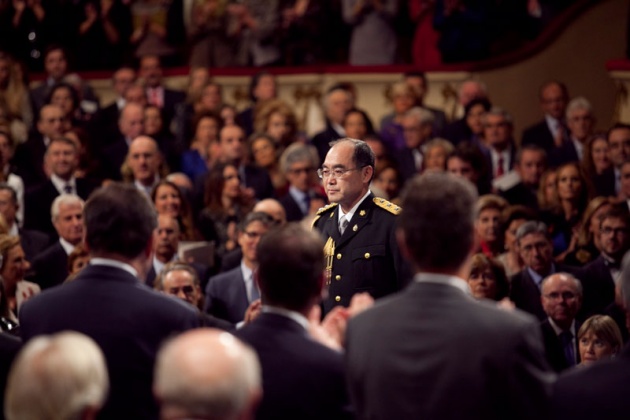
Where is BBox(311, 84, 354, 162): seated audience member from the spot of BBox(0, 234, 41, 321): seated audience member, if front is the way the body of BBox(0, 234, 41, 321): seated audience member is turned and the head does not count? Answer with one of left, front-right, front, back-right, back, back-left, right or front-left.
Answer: left

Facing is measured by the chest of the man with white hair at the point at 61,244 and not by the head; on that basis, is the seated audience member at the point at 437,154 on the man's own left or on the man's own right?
on the man's own left

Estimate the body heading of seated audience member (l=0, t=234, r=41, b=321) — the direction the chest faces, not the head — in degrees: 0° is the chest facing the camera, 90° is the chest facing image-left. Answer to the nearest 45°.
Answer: approximately 315°

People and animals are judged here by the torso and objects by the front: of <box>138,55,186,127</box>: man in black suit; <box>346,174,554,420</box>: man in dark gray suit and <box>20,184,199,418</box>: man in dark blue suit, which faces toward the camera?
<box>138,55,186,127</box>: man in black suit

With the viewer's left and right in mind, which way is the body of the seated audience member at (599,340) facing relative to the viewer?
facing the viewer and to the left of the viewer

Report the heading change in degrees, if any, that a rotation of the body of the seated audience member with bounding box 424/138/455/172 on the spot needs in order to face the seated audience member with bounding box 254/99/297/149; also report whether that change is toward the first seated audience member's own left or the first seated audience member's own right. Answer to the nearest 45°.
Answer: approximately 90° to the first seated audience member's own right

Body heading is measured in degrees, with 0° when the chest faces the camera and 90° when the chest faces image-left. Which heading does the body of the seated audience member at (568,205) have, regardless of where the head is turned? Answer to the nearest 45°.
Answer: approximately 45°

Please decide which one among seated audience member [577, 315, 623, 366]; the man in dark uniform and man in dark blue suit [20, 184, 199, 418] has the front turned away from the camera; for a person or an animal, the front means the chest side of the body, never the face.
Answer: the man in dark blue suit

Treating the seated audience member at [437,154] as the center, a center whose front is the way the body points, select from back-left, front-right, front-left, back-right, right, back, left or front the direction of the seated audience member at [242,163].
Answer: front-right

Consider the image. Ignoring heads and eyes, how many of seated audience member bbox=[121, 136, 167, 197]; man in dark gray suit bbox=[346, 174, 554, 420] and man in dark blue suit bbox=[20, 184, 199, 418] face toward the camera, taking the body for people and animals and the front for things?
1

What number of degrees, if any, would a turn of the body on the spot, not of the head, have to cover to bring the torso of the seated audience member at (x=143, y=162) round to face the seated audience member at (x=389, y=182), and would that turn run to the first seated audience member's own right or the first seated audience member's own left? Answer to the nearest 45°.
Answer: approximately 90° to the first seated audience member's own left

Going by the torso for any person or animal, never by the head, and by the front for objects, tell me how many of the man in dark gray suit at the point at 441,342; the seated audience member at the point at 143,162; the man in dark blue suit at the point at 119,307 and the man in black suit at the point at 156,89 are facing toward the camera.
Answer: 2

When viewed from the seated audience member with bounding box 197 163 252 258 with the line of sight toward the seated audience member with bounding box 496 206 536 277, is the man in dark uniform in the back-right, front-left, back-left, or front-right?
front-right

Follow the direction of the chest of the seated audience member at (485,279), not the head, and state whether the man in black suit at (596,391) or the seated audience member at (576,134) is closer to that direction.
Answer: the man in black suit

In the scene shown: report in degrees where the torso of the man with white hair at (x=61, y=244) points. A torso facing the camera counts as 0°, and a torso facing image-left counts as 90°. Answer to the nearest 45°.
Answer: approximately 315°

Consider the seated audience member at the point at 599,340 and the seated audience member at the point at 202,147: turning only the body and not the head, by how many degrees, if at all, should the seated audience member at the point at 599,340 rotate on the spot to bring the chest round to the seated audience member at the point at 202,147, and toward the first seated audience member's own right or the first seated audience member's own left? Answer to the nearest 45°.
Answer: approximately 90° to the first seated audience member's own right
